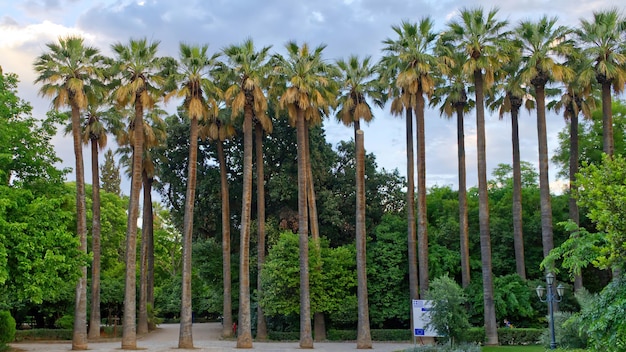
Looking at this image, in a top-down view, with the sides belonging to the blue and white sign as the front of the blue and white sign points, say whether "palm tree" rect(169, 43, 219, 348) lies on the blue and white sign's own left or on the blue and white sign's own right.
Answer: on the blue and white sign's own right

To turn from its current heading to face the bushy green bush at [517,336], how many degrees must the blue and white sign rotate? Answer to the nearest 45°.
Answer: approximately 135° to its left

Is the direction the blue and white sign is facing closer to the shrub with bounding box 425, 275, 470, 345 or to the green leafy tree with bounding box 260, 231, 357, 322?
the shrub

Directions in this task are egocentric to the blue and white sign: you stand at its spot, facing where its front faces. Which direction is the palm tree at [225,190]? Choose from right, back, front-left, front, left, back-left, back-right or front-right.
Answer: back-right

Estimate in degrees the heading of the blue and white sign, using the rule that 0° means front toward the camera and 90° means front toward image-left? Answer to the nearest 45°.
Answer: approximately 0°

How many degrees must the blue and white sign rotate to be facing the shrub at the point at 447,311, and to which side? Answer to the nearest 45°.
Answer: approximately 45° to its left
